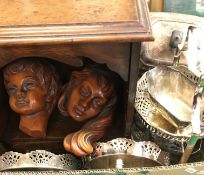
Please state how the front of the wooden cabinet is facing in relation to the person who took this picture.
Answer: facing the viewer
